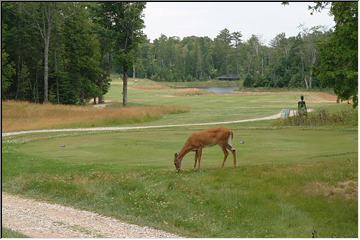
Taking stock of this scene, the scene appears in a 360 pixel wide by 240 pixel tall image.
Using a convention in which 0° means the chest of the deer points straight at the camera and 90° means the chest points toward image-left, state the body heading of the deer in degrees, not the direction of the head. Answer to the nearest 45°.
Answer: approximately 90°
